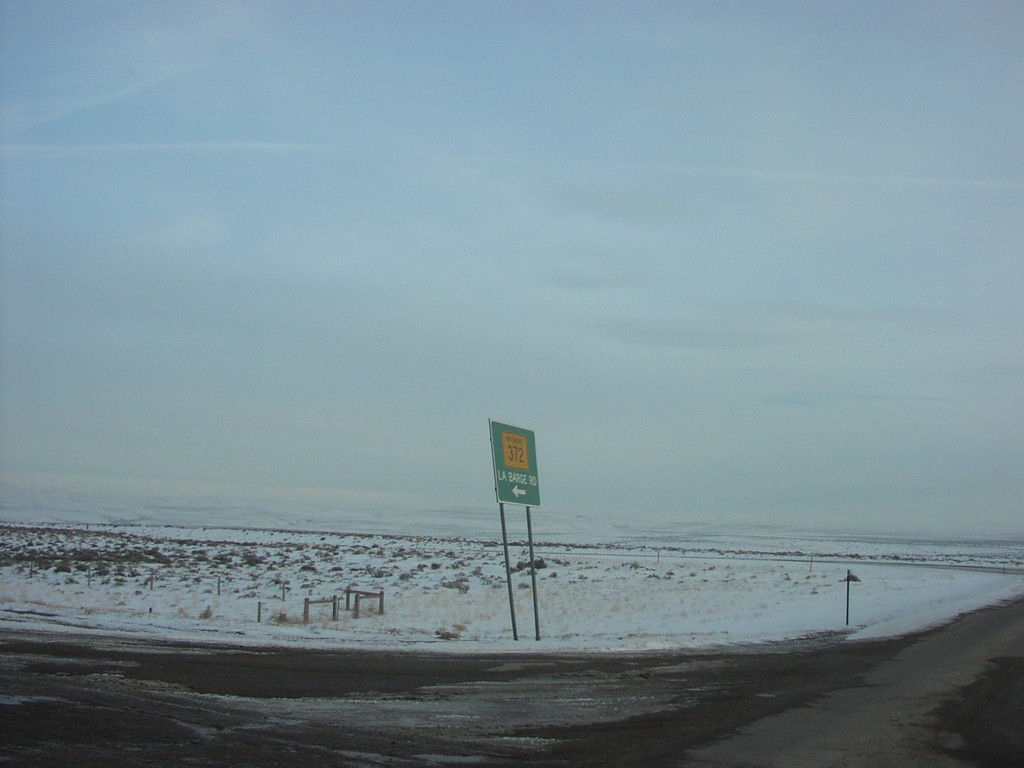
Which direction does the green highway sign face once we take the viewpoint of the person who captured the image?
facing the viewer and to the right of the viewer
